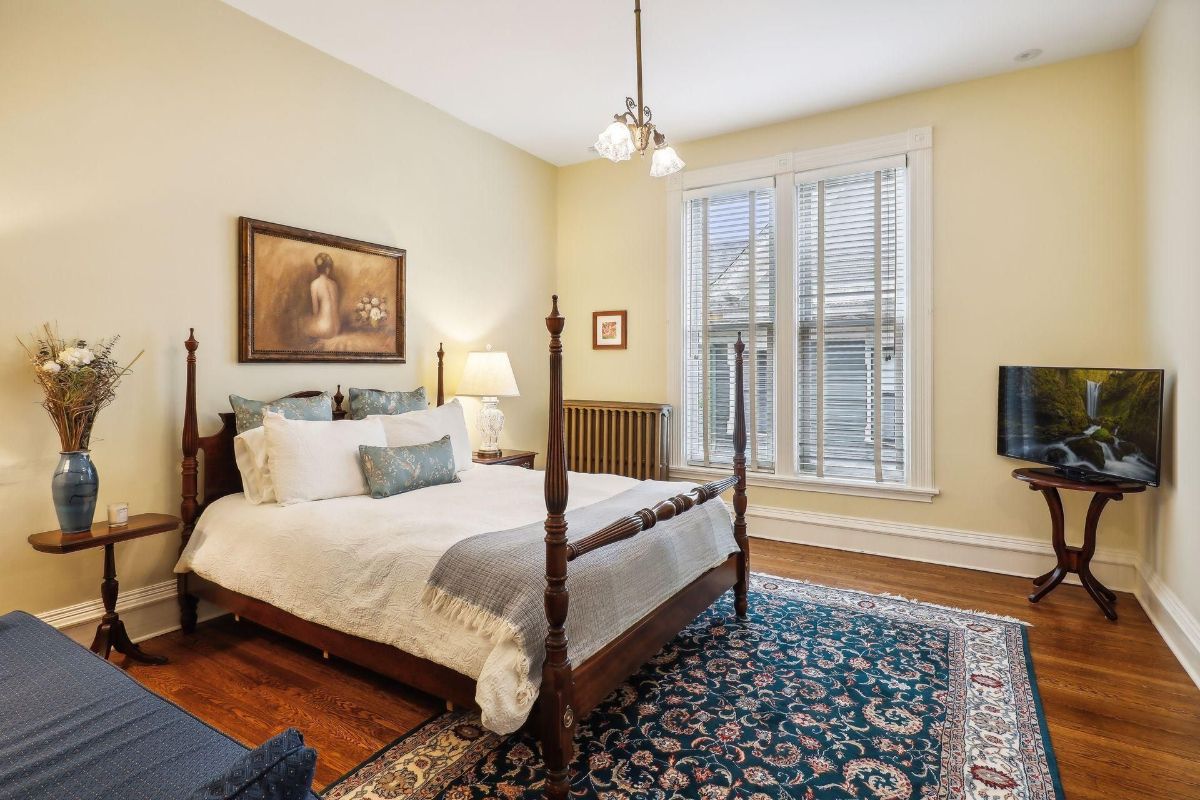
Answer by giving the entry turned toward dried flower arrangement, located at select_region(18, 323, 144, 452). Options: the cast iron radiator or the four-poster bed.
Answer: the cast iron radiator

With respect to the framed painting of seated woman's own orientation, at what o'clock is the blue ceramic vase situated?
The blue ceramic vase is roughly at 3 o'clock from the framed painting of seated woman.

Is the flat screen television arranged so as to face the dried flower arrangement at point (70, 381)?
yes

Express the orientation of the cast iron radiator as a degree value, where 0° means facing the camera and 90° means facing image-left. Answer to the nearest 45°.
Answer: approximately 45°

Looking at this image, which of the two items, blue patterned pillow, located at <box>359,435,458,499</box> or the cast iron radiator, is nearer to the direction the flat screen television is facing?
the blue patterned pillow

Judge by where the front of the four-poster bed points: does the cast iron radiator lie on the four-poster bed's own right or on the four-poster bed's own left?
on the four-poster bed's own left

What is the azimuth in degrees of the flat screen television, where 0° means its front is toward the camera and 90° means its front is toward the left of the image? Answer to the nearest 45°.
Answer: approximately 45°

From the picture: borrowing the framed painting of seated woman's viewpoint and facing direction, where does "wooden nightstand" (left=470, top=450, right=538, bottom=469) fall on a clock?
The wooden nightstand is roughly at 10 o'clock from the framed painting of seated woman.

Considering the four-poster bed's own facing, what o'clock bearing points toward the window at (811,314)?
The window is roughly at 9 o'clock from the four-poster bed.

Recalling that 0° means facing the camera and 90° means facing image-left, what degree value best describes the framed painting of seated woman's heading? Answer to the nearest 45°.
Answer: approximately 315°

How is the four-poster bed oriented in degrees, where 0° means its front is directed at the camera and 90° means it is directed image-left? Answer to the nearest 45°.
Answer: approximately 315°

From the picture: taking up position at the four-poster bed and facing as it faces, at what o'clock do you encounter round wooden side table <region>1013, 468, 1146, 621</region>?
The round wooden side table is roughly at 10 o'clock from the four-poster bed.
